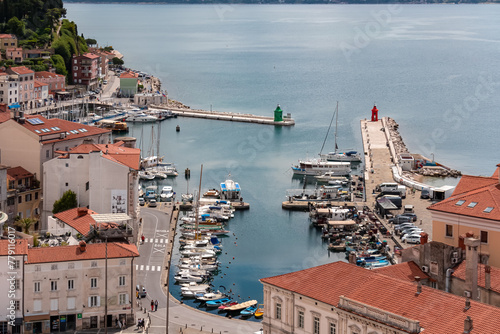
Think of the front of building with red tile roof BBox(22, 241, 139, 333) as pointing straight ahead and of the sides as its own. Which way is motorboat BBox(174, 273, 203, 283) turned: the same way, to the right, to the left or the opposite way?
to the right

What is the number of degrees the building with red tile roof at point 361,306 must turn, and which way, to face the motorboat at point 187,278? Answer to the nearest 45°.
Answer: approximately 90° to its right

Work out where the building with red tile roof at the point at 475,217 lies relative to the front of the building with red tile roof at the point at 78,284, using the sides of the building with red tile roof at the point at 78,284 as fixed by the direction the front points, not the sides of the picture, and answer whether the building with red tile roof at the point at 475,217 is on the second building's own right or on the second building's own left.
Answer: on the second building's own left

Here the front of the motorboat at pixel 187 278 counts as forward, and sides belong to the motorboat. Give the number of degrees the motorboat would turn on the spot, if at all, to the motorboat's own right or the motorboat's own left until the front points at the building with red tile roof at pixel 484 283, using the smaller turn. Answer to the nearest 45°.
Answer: approximately 135° to the motorboat's own left

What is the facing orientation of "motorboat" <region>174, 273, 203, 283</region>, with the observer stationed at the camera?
facing to the left of the viewer

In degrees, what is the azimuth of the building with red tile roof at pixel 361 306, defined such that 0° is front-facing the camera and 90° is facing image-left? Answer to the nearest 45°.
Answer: approximately 45°

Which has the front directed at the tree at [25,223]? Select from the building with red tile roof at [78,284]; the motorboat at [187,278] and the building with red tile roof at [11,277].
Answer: the motorboat
